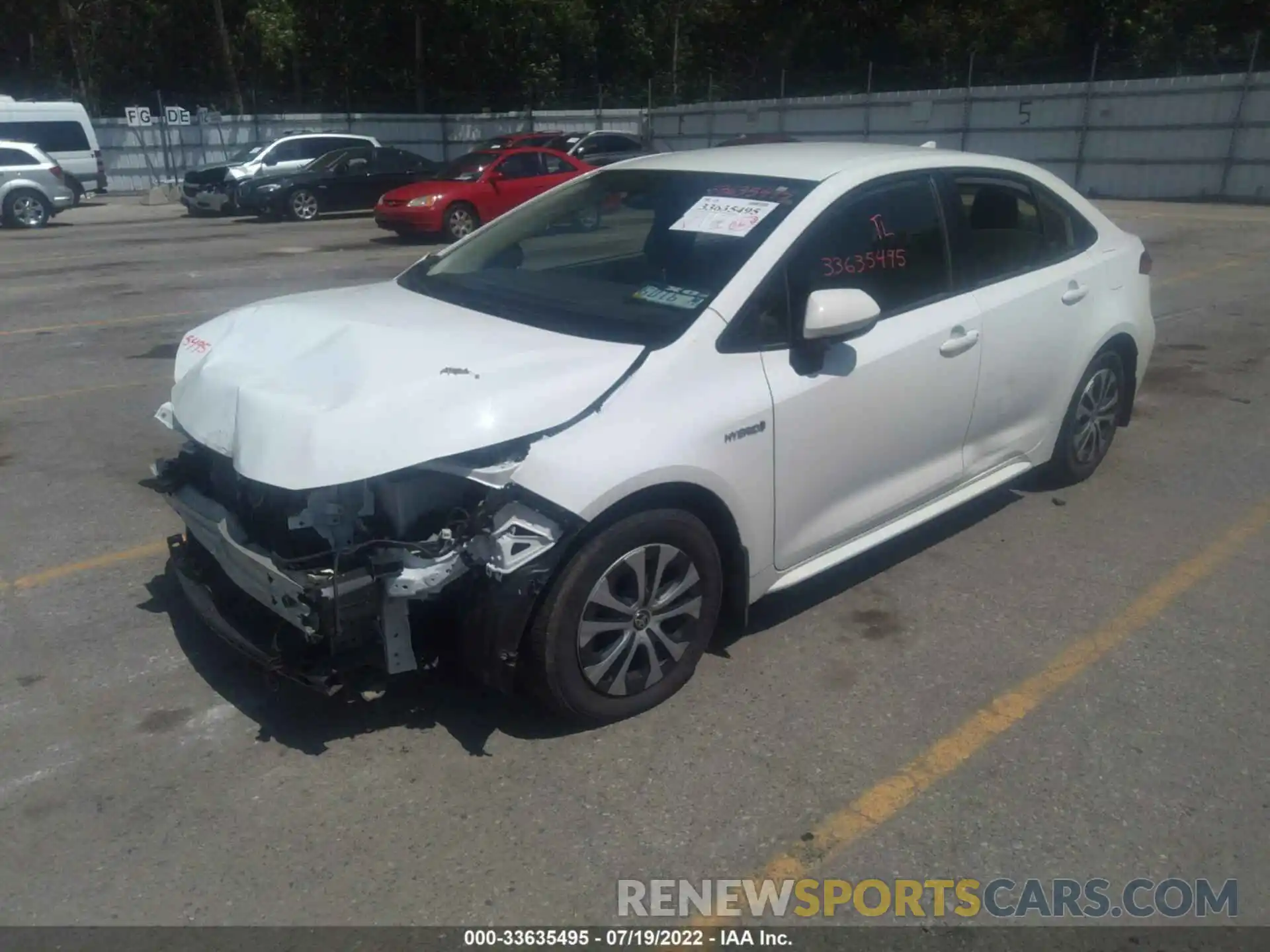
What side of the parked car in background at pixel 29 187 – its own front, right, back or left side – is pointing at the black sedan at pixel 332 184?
back

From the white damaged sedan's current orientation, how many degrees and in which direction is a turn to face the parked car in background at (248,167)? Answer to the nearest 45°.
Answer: approximately 90° to its right

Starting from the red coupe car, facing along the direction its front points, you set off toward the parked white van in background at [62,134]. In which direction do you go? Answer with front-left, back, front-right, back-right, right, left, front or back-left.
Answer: right

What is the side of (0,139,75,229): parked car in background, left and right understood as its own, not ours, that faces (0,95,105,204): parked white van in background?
right

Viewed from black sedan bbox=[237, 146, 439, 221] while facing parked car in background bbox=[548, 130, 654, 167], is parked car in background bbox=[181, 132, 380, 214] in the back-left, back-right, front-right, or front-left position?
back-left

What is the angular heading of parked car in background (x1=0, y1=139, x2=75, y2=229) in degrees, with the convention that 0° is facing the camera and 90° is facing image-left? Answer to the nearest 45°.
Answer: approximately 90°

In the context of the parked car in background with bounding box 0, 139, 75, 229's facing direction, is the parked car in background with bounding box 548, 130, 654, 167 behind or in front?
behind

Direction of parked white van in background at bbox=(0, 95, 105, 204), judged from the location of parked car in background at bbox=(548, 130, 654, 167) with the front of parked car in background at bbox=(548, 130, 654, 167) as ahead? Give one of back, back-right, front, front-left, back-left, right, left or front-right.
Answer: front-right
